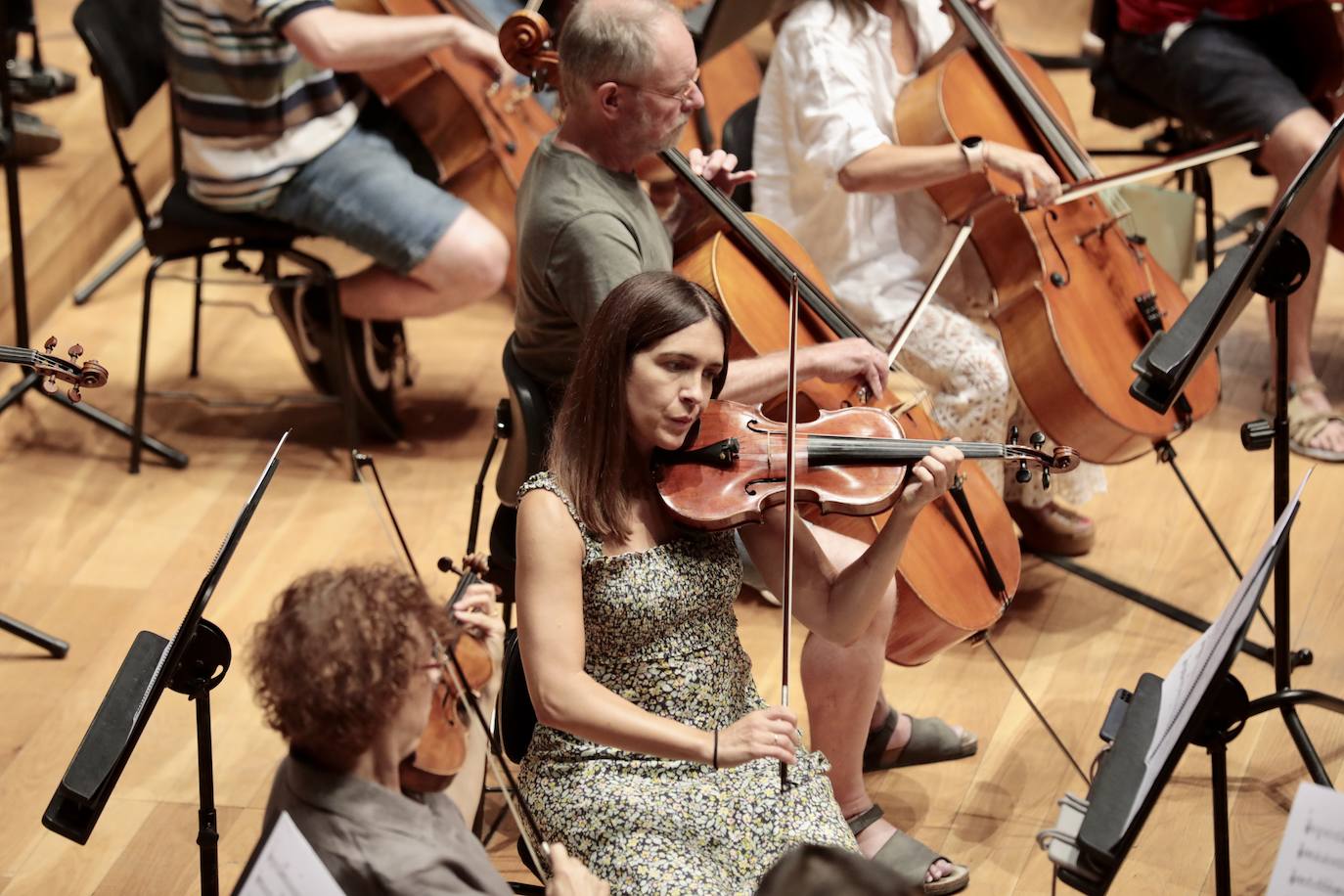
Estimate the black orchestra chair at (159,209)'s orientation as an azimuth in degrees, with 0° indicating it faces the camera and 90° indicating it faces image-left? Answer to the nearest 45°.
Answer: approximately 270°

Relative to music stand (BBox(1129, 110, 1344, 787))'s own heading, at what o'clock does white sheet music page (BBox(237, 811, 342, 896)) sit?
The white sheet music page is roughly at 10 o'clock from the music stand.

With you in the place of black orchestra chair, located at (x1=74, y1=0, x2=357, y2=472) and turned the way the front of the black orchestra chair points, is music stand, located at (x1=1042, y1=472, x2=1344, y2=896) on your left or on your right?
on your right

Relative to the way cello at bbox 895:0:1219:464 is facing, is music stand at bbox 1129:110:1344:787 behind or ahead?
ahead

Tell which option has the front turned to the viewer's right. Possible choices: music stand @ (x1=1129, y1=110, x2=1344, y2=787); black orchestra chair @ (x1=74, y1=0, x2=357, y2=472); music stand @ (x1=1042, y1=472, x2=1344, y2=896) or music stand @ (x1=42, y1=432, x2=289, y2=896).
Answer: the black orchestra chair

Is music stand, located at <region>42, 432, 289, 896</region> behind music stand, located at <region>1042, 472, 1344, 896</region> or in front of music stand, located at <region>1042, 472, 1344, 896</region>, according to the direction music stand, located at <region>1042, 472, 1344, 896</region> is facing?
in front

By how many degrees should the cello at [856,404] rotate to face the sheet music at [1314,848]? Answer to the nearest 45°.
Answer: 0° — it already faces it

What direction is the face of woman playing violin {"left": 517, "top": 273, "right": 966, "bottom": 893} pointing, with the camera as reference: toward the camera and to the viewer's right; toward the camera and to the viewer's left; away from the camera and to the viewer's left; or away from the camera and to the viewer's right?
toward the camera and to the viewer's right

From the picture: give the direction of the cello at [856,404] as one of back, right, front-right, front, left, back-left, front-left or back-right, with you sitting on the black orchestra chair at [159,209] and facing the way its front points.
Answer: front-right

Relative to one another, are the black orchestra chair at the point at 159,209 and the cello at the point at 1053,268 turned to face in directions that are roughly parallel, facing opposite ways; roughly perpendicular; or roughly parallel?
roughly parallel

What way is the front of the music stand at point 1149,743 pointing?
to the viewer's left

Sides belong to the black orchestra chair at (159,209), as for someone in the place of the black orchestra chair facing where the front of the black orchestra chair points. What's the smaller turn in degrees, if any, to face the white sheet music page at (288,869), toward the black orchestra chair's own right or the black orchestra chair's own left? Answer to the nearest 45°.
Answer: approximately 90° to the black orchestra chair's own right

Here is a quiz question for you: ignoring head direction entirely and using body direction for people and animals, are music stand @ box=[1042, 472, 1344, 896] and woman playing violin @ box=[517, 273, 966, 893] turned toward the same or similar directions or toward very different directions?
very different directions

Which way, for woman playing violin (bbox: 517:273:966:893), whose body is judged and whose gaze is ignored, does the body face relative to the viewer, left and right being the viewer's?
facing the viewer and to the right of the viewer

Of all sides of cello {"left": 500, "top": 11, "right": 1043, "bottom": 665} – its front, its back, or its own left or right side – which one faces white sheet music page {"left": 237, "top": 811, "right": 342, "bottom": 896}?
right

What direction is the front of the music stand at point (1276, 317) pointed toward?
to the viewer's left
